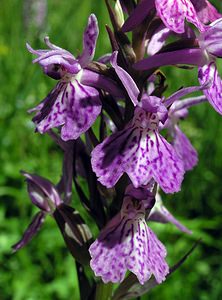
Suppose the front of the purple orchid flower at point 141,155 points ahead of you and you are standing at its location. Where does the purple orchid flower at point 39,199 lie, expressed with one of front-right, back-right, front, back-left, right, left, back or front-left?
back-right

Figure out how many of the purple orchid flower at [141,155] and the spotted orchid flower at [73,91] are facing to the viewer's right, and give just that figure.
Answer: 0

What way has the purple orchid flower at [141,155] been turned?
toward the camera

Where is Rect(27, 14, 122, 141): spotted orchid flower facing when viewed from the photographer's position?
facing the viewer and to the left of the viewer
